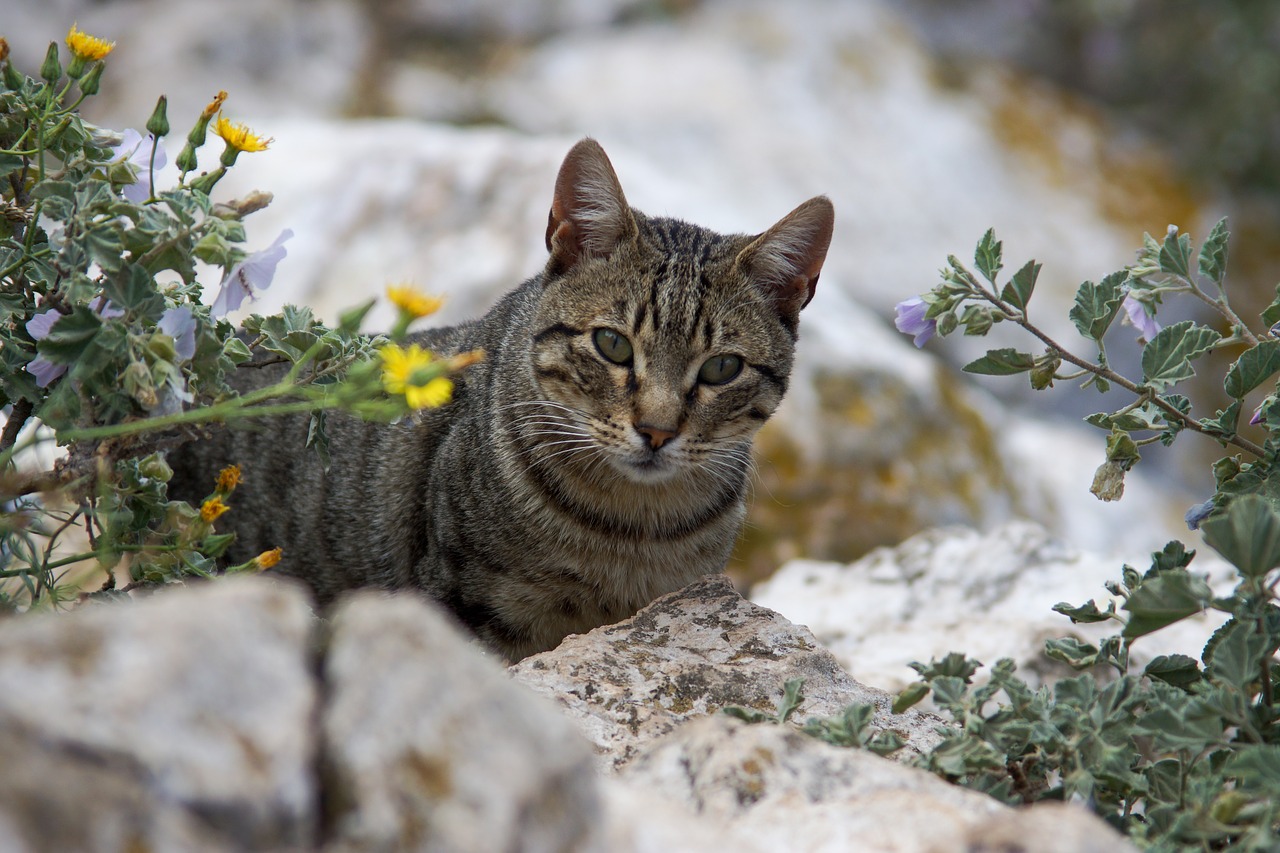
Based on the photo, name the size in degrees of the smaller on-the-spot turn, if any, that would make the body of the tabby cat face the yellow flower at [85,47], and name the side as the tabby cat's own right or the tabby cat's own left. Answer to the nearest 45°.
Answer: approximately 90° to the tabby cat's own right

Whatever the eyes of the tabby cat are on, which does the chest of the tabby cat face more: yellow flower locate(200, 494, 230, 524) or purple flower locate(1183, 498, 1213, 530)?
the purple flower

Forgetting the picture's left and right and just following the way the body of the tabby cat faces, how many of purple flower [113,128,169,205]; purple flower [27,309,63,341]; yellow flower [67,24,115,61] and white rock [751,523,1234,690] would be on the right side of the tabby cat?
3

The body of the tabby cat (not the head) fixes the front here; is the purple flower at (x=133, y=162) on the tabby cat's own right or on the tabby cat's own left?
on the tabby cat's own right

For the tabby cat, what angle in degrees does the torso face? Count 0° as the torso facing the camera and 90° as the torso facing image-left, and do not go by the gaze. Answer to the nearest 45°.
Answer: approximately 315°

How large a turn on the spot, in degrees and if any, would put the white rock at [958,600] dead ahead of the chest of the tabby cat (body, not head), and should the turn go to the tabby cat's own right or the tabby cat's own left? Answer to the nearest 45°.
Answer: approximately 90° to the tabby cat's own left

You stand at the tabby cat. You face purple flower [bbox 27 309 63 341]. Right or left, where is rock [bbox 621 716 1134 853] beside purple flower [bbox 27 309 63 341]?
left

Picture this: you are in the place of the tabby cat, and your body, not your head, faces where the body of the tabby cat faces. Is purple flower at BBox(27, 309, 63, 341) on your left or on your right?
on your right
